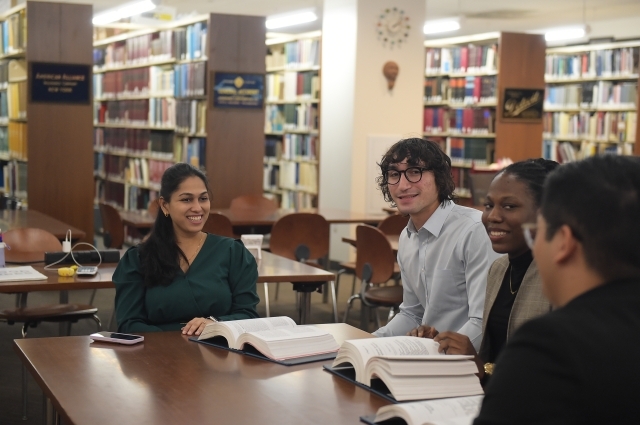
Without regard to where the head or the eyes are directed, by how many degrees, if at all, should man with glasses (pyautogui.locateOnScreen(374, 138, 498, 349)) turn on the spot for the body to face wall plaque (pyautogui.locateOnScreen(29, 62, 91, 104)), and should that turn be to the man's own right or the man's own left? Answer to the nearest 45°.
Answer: approximately 90° to the man's own right

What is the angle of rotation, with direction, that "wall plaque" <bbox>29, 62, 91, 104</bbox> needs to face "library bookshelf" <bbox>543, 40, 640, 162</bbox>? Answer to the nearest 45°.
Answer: approximately 90° to its left

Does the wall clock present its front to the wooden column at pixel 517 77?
no

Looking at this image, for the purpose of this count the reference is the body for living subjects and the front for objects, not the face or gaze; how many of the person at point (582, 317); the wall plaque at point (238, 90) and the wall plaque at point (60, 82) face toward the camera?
2

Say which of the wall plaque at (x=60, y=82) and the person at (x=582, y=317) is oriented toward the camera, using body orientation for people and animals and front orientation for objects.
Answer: the wall plaque

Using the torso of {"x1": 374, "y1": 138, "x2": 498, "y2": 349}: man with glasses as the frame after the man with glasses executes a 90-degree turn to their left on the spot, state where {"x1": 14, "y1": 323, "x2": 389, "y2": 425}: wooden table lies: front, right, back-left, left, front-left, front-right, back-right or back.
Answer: right

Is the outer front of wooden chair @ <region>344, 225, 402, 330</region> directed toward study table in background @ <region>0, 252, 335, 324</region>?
no

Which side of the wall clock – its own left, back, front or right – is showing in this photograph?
front

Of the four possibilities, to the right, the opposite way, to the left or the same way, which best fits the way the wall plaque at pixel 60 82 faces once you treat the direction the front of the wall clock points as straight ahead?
the same way

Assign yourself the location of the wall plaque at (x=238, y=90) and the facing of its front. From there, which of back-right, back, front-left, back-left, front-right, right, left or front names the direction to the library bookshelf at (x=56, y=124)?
right

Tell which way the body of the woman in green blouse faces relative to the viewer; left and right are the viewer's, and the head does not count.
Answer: facing the viewer

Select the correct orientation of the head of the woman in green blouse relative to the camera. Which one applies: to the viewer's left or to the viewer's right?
to the viewer's right

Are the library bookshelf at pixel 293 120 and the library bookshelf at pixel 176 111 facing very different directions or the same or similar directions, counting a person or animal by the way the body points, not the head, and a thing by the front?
same or similar directions

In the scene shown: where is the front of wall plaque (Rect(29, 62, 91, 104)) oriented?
toward the camera
